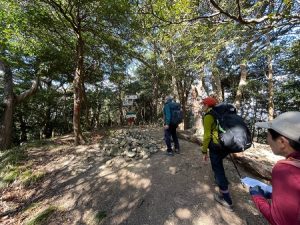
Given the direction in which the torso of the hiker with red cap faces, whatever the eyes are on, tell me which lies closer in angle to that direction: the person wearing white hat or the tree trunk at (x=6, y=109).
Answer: the tree trunk

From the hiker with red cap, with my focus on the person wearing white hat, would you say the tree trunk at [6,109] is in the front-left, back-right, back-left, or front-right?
back-right

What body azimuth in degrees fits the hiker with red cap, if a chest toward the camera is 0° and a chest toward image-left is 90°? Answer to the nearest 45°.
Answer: approximately 90°

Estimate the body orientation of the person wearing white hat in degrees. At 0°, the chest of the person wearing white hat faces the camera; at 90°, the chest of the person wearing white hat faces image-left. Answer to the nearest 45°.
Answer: approximately 135°
